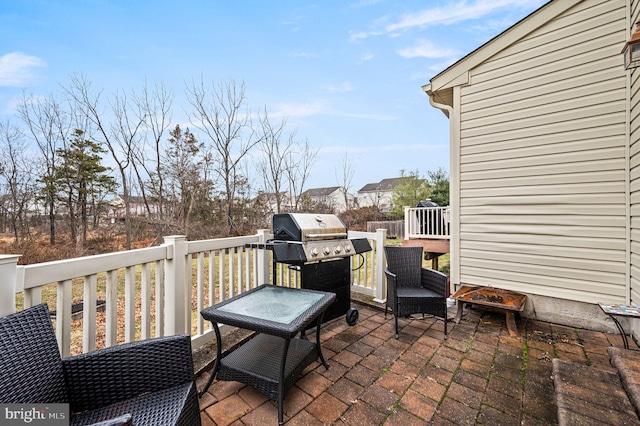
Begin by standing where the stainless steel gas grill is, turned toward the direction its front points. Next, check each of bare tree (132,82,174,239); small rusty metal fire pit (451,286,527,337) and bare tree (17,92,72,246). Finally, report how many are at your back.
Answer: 2

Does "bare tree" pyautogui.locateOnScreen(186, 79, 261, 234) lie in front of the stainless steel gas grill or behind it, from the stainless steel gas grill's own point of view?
behind

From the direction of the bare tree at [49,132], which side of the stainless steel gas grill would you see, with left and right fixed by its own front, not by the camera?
back

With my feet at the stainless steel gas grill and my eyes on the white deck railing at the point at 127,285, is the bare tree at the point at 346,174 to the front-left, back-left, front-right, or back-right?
back-right

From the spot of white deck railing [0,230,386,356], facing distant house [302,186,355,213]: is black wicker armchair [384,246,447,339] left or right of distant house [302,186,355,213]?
right

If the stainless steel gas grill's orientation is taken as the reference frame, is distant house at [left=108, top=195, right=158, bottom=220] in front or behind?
behind

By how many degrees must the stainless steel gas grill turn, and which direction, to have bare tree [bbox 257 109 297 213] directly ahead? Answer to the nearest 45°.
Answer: approximately 135° to its left

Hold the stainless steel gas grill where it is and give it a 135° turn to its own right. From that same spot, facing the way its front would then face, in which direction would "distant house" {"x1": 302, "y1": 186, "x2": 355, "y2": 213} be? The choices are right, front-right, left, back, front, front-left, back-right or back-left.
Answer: right

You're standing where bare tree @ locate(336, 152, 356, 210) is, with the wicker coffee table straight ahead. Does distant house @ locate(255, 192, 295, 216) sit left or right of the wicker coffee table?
right

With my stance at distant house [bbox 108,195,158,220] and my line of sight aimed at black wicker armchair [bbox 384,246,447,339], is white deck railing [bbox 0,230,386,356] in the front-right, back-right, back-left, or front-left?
front-right

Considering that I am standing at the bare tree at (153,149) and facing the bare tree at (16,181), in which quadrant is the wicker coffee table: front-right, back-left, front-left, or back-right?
back-left

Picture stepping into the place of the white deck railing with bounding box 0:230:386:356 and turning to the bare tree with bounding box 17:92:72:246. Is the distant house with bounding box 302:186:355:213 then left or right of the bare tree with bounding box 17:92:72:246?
right

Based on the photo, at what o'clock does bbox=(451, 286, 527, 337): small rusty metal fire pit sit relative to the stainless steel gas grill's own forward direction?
The small rusty metal fire pit is roughly at 10 o'clock from the stainless steel gas grill.

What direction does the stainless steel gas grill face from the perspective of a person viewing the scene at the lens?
facing the viewer and to the right of the viewer

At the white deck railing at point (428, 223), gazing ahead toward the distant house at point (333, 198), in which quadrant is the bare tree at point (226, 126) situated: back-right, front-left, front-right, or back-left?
front-left

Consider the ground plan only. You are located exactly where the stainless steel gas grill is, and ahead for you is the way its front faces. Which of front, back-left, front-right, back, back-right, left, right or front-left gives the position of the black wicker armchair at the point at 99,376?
right

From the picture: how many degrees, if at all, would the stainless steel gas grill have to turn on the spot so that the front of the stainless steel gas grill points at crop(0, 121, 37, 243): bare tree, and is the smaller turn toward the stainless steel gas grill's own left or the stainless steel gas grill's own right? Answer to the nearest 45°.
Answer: approximately 180°

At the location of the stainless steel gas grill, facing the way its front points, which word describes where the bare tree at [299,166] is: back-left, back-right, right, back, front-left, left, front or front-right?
back-left

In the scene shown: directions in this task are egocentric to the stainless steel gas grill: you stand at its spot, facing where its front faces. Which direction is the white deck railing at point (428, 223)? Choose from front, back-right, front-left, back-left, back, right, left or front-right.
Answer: left

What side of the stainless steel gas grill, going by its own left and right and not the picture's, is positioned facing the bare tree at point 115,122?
back

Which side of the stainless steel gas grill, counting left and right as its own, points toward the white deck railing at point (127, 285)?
right
